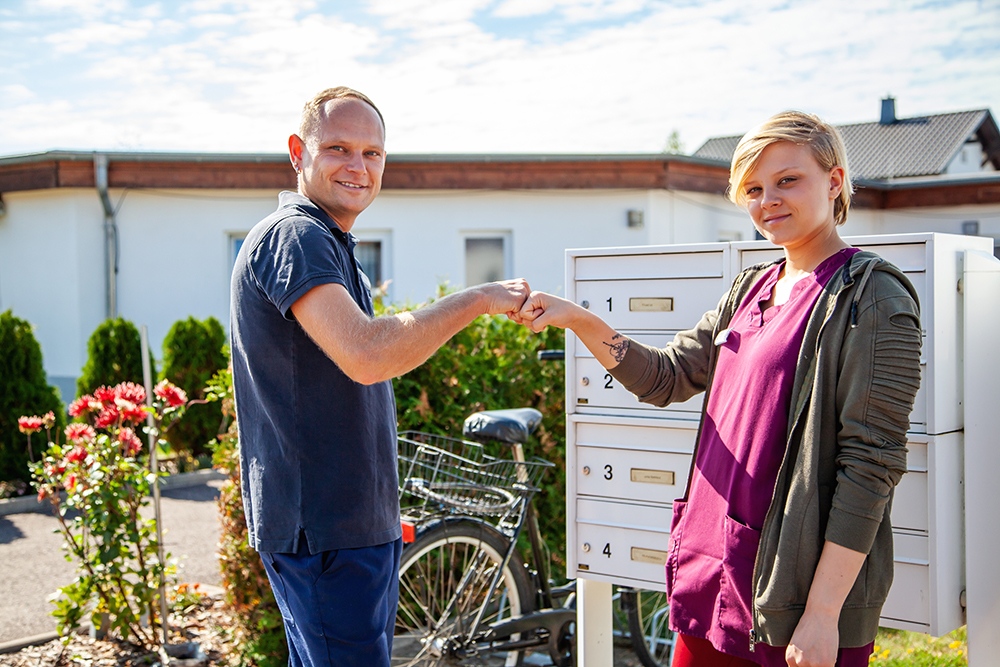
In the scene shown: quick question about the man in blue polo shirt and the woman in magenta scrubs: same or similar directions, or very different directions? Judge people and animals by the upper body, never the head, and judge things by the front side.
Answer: very different directions

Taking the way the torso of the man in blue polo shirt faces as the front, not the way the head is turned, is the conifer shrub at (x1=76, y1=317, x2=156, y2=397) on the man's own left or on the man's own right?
on the man's own left

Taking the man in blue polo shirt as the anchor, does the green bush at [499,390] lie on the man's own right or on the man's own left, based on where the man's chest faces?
on the man's own left

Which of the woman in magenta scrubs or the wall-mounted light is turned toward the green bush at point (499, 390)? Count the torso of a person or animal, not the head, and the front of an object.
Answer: the wall-mounted light

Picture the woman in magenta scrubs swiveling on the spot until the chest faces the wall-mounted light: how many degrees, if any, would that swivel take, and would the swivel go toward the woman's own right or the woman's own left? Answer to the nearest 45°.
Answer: approximately 135° to the woman's own right

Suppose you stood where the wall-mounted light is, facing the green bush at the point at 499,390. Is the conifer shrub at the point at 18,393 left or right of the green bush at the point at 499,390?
right

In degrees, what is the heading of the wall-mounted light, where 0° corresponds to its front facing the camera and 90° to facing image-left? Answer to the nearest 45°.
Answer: approximately 0°

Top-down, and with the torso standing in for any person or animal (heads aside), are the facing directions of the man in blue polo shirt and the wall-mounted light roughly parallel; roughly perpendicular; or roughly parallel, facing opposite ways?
roughly perpendicular

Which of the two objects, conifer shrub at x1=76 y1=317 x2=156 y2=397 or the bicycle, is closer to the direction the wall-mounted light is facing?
the bicycle

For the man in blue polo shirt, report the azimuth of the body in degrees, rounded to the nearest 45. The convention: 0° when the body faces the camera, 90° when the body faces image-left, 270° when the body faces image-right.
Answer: approximately 270°

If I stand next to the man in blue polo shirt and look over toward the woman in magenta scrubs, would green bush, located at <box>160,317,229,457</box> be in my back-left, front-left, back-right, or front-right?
back-left
